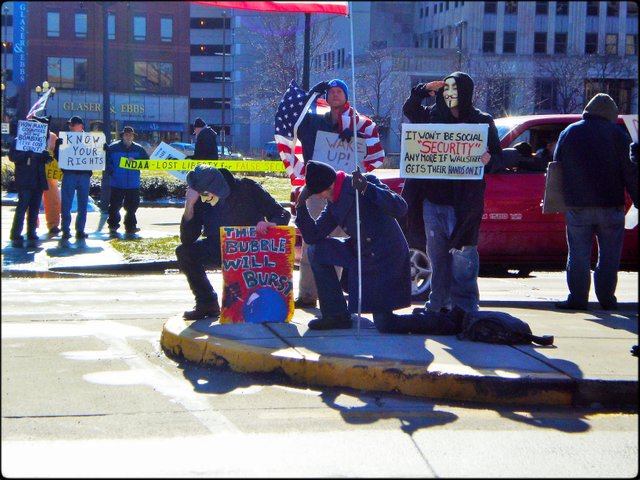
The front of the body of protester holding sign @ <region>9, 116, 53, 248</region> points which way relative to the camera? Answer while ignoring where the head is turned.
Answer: toward the camera

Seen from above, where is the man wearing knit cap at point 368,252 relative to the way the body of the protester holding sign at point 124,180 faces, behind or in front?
in front

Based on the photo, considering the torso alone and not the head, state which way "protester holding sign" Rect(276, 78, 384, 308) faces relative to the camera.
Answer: toward the camera

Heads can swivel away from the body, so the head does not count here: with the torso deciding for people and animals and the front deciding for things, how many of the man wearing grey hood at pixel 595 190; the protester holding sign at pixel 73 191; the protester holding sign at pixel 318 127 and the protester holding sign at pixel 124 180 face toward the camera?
3

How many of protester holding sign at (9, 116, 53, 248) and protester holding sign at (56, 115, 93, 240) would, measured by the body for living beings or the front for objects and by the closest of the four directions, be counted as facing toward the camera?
2

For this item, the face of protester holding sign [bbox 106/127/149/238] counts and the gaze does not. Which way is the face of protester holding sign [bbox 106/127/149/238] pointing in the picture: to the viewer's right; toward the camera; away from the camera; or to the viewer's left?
toward the camera

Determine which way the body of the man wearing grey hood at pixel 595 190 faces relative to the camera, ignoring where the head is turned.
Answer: away from the camera

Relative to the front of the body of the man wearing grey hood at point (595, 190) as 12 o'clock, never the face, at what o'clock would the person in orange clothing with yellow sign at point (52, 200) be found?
The person in orange clothing with yellow sign is roughly at 10 o'clock from the man wearing grey hood.

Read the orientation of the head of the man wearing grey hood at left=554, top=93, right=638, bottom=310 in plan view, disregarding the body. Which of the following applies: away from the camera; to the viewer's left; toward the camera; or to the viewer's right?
away from the camera

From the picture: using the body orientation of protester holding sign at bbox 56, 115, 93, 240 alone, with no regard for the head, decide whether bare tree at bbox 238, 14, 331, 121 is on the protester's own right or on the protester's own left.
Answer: on the protester's own left

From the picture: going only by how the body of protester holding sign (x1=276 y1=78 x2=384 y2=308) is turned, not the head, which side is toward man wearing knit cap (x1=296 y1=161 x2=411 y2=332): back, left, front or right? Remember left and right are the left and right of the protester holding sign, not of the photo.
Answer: front

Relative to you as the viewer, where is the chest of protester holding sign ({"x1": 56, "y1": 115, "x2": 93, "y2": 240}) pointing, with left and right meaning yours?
facing the viewer
